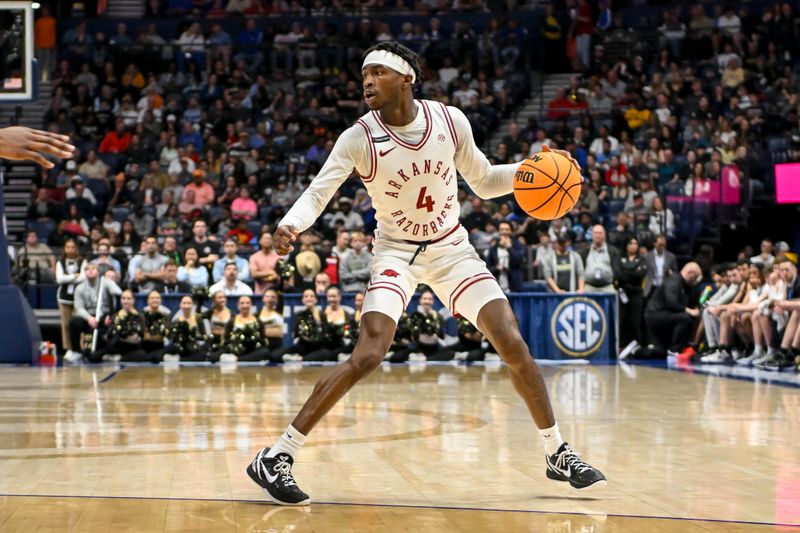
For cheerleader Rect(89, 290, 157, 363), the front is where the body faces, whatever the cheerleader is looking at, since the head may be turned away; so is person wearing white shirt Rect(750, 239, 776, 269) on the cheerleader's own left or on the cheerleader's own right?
on the cheerleader's own left

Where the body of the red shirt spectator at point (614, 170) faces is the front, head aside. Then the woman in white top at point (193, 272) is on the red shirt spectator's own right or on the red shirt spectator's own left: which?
on the red shirt spectator's own right

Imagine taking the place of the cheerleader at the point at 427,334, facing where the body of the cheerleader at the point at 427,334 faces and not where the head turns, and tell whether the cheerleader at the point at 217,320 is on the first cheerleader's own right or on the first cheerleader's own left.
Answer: on the first cheerleader's own right

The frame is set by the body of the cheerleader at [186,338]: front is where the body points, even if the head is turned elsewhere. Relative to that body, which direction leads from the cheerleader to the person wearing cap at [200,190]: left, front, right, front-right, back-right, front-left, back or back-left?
back

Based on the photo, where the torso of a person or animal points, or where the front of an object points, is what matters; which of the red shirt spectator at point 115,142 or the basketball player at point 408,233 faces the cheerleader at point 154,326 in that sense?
the red shirt spectator

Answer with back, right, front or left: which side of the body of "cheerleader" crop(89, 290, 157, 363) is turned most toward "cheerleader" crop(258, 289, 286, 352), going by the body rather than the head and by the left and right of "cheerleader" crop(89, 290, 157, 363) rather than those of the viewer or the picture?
left
